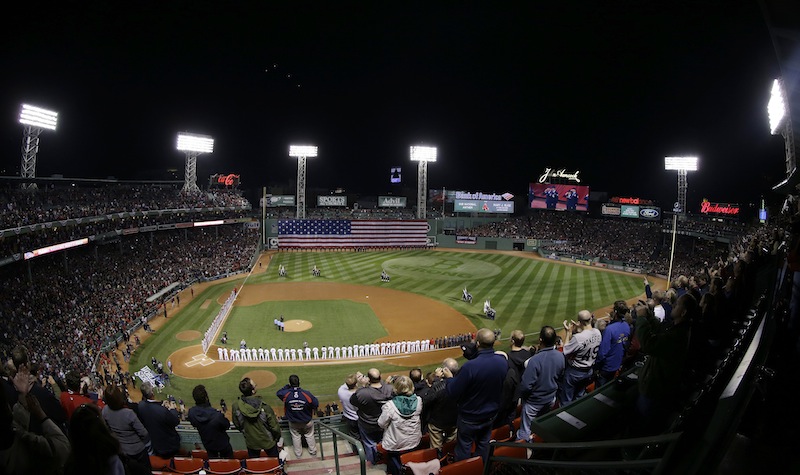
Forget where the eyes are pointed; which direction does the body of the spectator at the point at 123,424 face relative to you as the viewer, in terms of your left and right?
facing away from the viewer

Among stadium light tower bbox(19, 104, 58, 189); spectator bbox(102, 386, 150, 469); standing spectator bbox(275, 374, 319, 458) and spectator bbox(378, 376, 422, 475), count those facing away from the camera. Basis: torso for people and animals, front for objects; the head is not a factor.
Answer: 3

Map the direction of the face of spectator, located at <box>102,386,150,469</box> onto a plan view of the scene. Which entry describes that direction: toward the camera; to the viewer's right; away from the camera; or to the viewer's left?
away from the camera

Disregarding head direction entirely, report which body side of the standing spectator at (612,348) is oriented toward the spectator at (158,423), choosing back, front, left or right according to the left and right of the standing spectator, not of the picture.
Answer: left

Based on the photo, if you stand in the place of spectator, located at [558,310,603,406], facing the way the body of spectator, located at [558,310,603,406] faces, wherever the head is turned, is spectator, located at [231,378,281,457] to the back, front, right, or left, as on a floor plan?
left

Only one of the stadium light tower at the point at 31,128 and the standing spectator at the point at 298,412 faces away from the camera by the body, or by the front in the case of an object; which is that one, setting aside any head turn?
the standing spectator

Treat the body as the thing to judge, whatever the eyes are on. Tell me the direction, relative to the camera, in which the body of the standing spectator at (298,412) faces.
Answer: away from the camera

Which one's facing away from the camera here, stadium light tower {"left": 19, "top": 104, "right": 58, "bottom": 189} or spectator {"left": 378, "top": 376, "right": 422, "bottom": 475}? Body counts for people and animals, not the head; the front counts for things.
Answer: the spectator

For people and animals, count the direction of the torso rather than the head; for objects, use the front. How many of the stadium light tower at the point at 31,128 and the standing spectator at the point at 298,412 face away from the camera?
1

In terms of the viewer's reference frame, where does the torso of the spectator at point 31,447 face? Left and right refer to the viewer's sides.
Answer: facing away from the viewer and to the right of the viewer

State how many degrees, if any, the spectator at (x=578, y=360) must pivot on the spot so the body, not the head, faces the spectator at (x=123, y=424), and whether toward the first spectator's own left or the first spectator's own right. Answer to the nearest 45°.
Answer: approximately 90° to the first spectator's own left

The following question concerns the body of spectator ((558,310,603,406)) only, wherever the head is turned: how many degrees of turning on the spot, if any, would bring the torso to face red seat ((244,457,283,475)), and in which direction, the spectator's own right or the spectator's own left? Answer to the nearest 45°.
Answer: approximately 90° to the spectator's own left

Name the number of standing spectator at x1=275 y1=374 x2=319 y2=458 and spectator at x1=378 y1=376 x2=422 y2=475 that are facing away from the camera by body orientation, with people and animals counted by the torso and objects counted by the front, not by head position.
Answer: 2

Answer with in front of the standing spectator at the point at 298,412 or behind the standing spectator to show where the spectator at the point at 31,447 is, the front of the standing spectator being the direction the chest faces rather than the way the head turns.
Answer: behind
